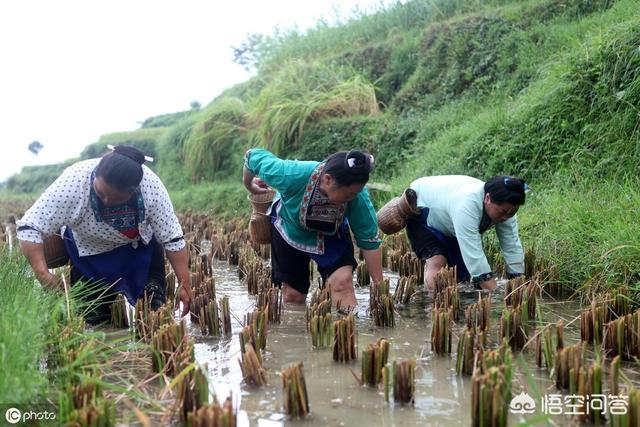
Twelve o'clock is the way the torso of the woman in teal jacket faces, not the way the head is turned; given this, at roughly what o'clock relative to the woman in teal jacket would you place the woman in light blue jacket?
The woman in light blue jacket is roughly at 10 o'clock from the woman in teal jacket.

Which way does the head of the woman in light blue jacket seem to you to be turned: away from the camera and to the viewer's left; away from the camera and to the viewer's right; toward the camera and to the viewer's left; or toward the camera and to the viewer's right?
toward the camera and to the viewer's right

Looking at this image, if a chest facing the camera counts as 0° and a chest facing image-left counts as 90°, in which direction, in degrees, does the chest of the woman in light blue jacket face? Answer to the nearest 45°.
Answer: approximately 315°

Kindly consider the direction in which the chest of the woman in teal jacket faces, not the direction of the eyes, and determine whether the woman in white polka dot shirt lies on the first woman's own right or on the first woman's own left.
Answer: on the first woman's own right

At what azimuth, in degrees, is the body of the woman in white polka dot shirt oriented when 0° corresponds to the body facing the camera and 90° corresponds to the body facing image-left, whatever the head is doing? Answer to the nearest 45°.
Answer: approximately 0°
